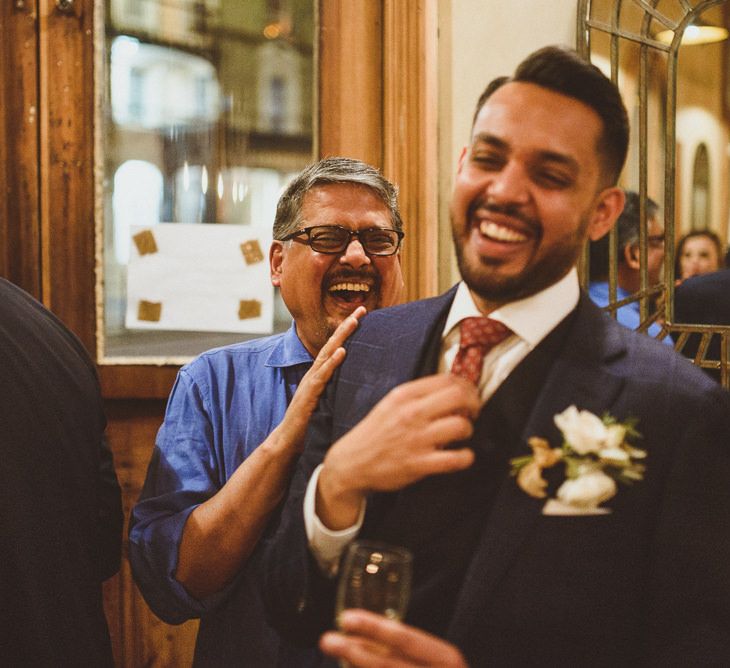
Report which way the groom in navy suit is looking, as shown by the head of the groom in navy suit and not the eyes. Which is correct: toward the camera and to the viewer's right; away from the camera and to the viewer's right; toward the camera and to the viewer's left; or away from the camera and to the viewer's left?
toward the camera and to the viewer's left

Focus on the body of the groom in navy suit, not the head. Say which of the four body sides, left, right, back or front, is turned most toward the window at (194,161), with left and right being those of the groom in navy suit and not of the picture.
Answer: right

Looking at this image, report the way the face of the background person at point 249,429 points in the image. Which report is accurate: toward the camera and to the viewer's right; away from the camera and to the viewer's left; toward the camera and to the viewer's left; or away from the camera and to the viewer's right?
toward the camera and to the viewer's right
